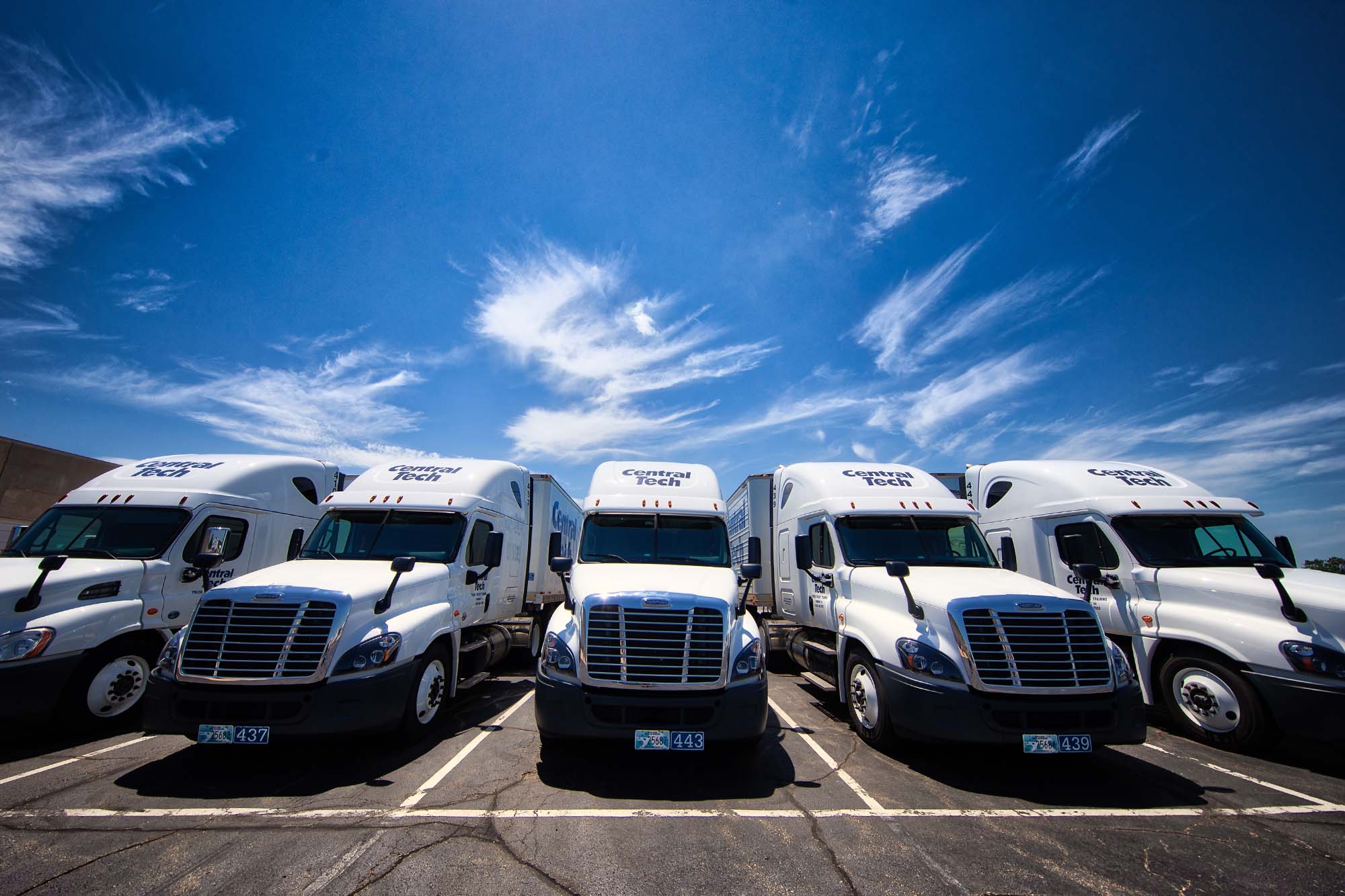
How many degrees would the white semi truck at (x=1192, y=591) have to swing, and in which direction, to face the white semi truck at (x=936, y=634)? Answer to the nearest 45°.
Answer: approximately 90° to its right

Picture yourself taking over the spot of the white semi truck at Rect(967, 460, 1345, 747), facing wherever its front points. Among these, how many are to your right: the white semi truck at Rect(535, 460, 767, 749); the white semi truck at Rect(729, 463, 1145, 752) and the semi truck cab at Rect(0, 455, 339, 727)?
3

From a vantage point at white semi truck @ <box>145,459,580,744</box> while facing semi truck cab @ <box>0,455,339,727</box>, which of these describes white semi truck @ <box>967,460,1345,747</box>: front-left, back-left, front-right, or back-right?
back-right

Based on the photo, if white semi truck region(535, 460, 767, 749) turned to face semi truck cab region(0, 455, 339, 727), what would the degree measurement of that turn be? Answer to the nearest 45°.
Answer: approximately 90° to its right

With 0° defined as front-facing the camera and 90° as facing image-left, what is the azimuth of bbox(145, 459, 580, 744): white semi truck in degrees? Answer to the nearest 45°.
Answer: approximately 45°

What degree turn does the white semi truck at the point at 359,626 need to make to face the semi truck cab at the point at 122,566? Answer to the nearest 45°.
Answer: approximately 90° to its right

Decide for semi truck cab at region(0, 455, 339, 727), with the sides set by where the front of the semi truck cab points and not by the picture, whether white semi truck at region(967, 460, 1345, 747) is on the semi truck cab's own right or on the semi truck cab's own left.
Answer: on the semi truck cab's own left

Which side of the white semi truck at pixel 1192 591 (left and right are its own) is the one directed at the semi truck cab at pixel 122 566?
right

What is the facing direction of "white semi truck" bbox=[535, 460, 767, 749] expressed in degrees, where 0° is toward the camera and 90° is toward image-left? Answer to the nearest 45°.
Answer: approximately 0°

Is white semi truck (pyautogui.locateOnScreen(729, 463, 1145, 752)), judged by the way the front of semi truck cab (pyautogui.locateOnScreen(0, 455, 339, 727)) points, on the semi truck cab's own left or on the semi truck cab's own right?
on the semi truck cab's own left
